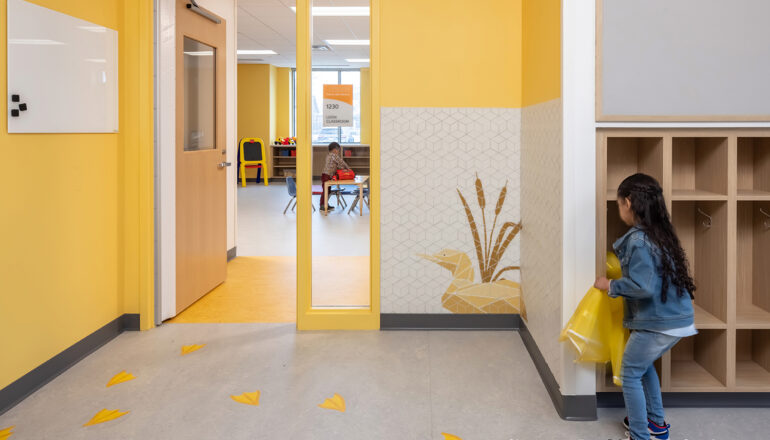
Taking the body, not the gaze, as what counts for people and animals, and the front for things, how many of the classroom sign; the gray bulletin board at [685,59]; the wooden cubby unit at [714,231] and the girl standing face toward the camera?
3

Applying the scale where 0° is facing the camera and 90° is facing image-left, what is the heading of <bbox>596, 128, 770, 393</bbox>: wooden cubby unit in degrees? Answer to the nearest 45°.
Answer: approximately 0°

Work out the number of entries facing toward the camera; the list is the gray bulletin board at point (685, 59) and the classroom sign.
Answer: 2

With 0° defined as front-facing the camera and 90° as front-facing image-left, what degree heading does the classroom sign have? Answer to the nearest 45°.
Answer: approximately 0°

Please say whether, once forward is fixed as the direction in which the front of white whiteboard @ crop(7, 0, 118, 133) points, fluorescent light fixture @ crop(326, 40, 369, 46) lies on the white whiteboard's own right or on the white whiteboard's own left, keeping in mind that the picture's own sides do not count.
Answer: on the white whiteboard's own left

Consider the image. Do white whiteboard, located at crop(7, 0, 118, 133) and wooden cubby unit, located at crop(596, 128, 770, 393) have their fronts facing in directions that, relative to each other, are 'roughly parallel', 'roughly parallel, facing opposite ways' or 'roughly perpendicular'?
roughly perpendicular

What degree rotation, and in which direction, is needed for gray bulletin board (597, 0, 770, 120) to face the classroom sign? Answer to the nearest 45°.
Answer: approximately 135° to its right

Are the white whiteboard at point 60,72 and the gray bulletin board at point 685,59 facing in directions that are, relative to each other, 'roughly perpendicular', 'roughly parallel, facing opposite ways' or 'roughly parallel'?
roughly perpendicular
